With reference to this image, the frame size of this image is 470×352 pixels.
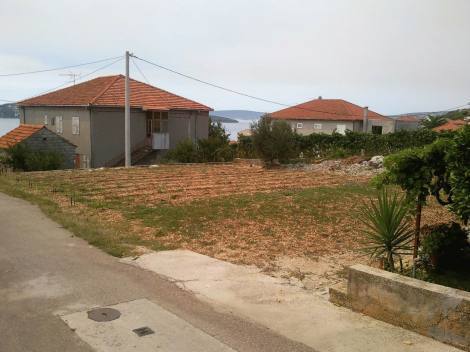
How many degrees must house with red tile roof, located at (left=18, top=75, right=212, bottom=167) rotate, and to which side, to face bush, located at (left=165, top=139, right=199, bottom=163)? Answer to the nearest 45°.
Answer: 0° — it already faces it

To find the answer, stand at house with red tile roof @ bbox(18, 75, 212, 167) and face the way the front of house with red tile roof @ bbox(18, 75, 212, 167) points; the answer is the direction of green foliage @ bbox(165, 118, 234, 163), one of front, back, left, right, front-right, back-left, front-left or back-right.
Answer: front

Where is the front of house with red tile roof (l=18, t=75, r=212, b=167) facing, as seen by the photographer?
facing the viewer and to the right of the viewer

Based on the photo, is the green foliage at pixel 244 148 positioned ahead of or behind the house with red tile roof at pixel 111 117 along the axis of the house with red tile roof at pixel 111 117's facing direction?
ahead

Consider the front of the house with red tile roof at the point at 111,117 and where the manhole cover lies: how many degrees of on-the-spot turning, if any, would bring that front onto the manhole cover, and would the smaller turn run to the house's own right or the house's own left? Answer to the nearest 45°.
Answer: approximately 45° to the house's own right

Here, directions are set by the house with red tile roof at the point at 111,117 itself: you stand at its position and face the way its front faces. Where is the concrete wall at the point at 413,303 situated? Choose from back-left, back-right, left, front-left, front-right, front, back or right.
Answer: front-right

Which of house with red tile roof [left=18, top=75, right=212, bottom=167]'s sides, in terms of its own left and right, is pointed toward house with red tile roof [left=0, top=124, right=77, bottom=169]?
right

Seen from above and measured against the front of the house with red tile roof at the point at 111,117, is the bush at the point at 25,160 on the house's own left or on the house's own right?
on the house's own right

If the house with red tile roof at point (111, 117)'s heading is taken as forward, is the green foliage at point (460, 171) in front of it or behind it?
in front

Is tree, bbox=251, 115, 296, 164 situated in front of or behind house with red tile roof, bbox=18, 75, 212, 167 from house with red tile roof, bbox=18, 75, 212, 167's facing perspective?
in front
